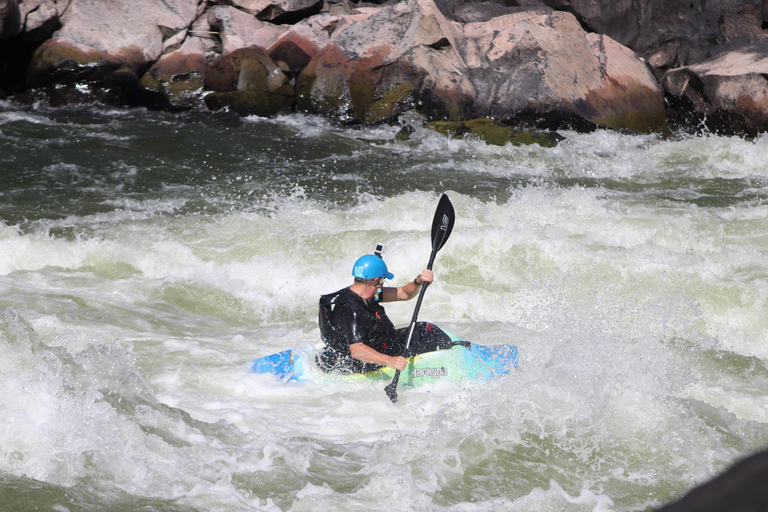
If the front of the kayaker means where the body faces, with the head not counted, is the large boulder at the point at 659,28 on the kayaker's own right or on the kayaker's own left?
on the kayaker's own left

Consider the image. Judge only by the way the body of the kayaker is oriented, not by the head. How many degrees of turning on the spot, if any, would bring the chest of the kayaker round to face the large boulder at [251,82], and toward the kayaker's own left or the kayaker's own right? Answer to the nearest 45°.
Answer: approximately 90° to the kayaker's own left

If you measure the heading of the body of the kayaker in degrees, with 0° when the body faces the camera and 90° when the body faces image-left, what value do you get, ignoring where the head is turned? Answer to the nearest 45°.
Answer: approximately 270°

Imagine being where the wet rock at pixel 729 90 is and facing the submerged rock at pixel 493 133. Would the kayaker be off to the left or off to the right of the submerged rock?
left

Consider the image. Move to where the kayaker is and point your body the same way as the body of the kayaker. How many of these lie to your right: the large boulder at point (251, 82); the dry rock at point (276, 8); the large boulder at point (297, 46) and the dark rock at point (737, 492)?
1

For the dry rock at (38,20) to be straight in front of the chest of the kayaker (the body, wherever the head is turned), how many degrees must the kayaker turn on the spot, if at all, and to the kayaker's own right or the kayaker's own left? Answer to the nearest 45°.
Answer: approximately 135° to the kayaker's own left

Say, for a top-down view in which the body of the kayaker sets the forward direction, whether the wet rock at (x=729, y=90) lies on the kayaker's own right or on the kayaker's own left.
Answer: on the kayaker's own left

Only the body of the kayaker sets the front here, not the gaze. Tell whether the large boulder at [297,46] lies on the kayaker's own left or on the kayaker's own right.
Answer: on the kayaker's own left

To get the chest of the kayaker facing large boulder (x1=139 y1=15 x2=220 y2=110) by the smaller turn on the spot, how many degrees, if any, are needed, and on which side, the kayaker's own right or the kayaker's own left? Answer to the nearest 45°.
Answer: approximately 90° to the kayaker's own left

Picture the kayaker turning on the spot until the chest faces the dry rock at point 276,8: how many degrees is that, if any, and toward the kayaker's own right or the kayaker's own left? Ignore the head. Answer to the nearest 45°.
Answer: approximately 90° to the kayaker's own left

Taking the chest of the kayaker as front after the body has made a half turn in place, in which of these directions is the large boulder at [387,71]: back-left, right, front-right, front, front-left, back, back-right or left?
right

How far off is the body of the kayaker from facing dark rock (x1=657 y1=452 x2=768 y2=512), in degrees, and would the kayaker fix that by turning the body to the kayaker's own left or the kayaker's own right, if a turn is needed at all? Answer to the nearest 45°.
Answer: approximately 90° to the kayaker's own right

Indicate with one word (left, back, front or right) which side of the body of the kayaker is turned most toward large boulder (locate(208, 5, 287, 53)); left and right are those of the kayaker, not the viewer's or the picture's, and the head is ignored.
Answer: left
